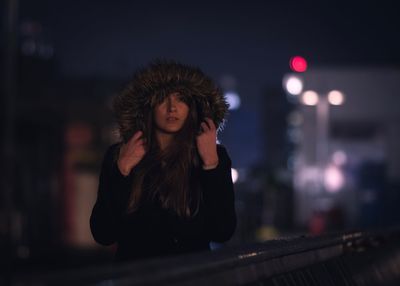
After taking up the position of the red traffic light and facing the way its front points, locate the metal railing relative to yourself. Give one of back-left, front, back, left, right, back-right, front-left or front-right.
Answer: front

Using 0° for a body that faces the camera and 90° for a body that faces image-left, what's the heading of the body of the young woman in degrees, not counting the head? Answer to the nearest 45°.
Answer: approximately 0°

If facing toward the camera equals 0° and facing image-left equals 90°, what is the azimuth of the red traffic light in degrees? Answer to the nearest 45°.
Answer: approximately 0°

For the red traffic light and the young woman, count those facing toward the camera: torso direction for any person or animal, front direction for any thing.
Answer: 2

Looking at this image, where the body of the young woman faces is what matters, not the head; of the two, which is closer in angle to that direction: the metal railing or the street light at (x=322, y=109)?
the metal railing

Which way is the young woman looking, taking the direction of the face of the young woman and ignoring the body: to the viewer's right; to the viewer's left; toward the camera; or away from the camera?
toward the camera

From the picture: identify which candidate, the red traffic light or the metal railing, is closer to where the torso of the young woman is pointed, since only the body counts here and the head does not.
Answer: the metal railing

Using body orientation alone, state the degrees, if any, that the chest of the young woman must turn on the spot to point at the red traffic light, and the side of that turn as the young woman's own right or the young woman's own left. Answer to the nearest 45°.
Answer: approximately 180°

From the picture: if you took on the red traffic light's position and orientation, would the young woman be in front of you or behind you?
in front

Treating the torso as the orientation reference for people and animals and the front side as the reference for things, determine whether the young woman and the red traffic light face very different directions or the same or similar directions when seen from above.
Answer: same or similar directions
